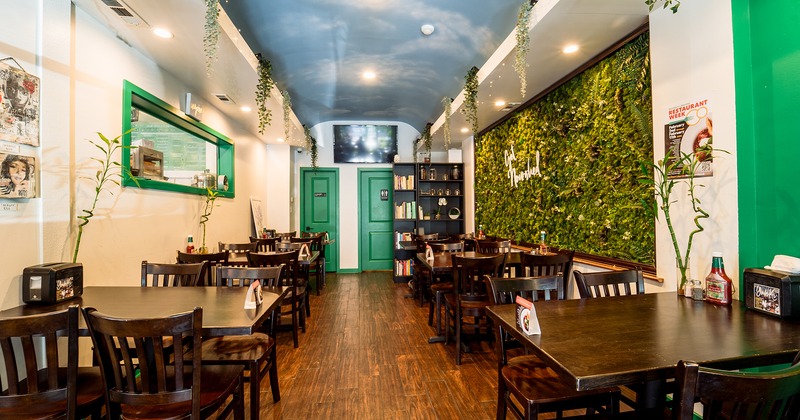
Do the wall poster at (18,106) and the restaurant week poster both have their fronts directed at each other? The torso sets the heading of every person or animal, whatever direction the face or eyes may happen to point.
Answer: yes

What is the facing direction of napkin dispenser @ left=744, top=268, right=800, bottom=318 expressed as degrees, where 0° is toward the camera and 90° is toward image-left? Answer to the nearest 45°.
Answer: approximately 45°

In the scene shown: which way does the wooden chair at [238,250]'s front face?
toward the camera

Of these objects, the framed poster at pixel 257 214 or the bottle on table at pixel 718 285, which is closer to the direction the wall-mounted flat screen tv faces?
the bottle on table

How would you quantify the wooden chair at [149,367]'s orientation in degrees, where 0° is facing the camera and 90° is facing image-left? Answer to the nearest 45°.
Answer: approximately 225°

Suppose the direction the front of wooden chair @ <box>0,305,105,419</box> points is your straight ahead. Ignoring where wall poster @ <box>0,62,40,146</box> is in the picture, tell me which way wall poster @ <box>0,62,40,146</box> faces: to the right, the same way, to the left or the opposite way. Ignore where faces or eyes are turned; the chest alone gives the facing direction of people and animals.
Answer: to the right
